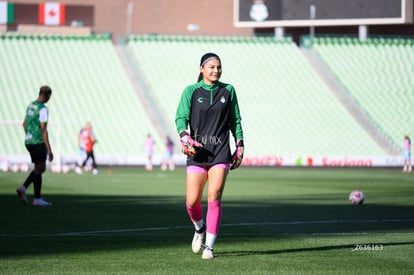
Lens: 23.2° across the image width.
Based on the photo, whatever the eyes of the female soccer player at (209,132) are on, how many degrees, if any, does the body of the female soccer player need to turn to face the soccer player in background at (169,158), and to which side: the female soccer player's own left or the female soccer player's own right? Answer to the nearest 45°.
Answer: approximately 180°

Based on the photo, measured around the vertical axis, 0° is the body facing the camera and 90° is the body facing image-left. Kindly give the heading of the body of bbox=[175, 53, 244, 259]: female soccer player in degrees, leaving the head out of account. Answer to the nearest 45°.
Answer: approximately 0°

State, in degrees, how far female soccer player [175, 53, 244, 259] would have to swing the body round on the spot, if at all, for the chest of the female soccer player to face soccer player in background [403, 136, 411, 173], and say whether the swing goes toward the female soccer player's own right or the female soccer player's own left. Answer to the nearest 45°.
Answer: approximately 180°

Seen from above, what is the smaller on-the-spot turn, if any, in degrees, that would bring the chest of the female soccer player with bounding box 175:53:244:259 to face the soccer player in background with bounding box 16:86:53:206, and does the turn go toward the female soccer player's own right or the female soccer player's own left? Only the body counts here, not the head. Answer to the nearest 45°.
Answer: approximately 180°

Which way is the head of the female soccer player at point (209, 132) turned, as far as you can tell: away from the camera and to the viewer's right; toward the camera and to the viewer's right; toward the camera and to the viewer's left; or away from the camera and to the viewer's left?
toward the camera and to the viewer's right
